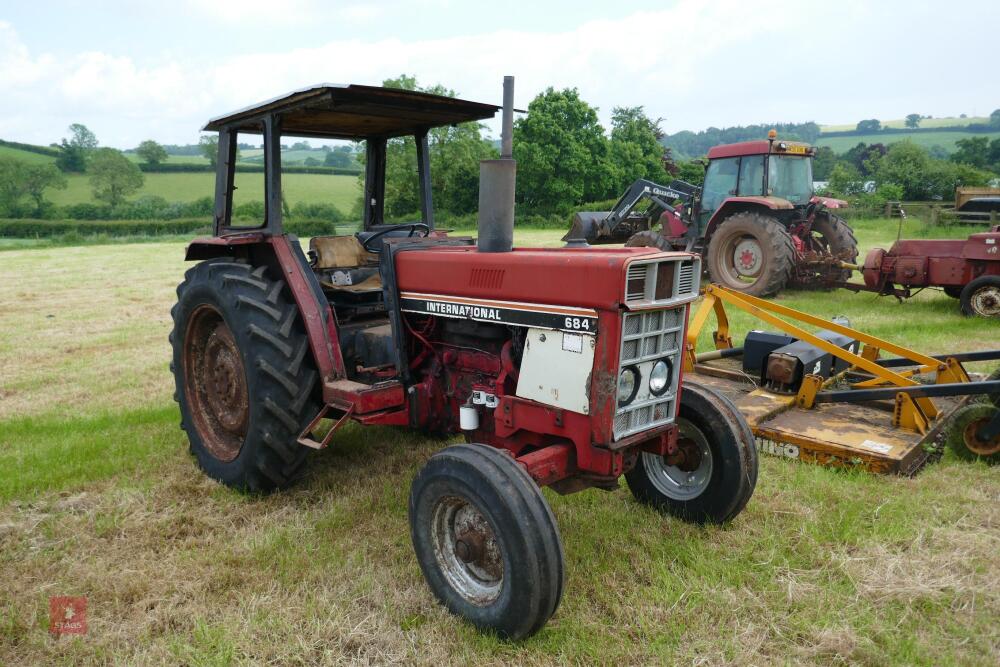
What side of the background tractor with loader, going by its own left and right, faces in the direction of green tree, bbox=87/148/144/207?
front

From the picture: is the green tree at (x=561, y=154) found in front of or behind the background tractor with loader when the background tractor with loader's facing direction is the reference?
in front

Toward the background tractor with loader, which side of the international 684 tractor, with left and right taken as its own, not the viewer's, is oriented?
left

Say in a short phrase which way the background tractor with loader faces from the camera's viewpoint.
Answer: facing away from the viewer and to the left of the viewer

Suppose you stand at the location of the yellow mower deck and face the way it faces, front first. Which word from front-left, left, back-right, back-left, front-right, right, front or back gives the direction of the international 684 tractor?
left

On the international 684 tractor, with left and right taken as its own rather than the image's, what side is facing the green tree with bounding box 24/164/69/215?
back

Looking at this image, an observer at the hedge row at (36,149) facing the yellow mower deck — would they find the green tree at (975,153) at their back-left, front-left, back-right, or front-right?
front-left

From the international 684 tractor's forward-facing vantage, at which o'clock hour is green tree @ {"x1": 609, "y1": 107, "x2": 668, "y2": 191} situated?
The green tree is roughly at 8 o'clock from the international 684 tractor.

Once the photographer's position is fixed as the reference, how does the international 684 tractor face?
facing the viewer and to the right of the viewer

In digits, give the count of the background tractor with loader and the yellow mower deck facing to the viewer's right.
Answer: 0

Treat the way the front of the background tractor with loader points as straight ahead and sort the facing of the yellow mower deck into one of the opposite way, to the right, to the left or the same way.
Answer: the same way

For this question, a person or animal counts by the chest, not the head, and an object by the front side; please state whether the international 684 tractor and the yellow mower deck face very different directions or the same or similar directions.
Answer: very different directions

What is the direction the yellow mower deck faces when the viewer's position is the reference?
facing away from the viewer and to the left of the viewer

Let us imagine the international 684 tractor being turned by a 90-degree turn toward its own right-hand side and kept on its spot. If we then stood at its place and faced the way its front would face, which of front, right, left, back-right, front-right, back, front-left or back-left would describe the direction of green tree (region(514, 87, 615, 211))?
back-right

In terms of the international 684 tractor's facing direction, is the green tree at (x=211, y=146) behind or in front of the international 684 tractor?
behind

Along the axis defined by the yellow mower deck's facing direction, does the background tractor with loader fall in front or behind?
in front

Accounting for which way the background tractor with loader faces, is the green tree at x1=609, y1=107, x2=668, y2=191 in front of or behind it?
in front
